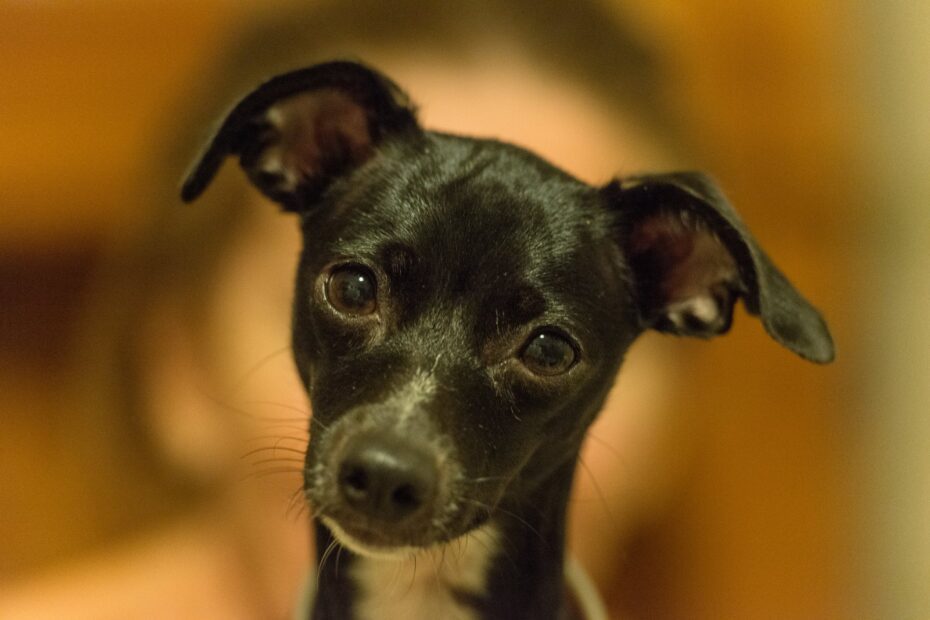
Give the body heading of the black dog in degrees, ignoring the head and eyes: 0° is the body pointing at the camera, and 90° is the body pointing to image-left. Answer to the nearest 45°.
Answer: approximately 0°
